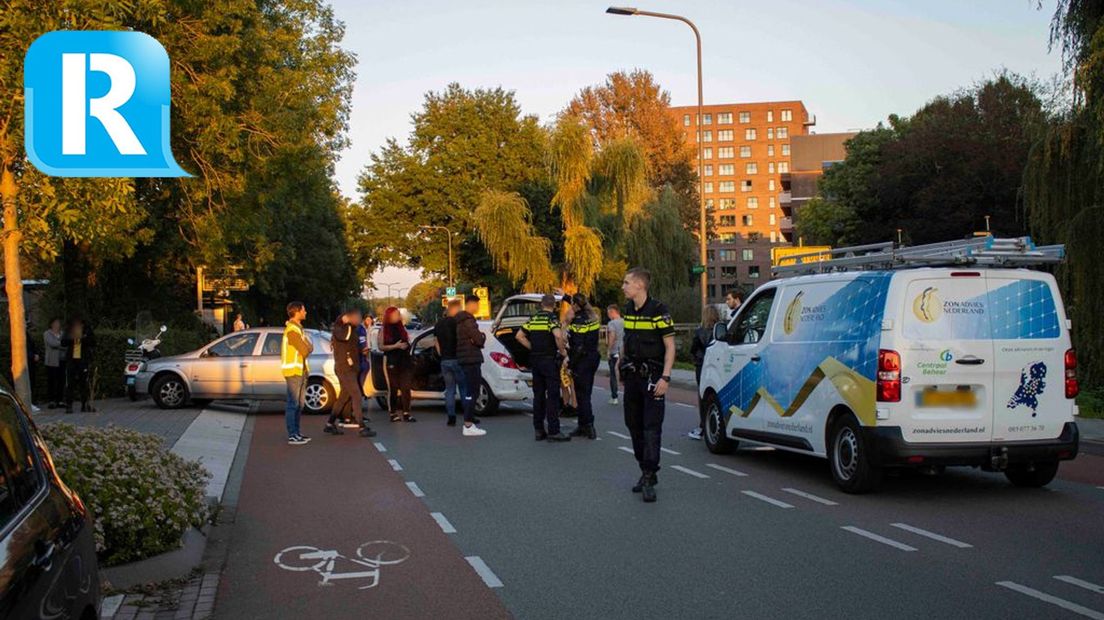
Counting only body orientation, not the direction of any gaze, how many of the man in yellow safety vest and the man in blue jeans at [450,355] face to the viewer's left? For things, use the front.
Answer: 0

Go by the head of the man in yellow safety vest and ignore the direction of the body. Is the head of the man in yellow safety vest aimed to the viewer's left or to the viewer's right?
to the viewer's right

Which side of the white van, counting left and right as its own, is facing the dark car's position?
left
